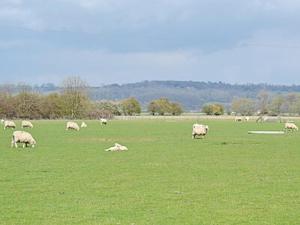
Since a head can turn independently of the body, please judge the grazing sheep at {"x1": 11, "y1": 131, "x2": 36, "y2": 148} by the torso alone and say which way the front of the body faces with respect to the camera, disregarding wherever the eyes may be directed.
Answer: to the viewer's right
